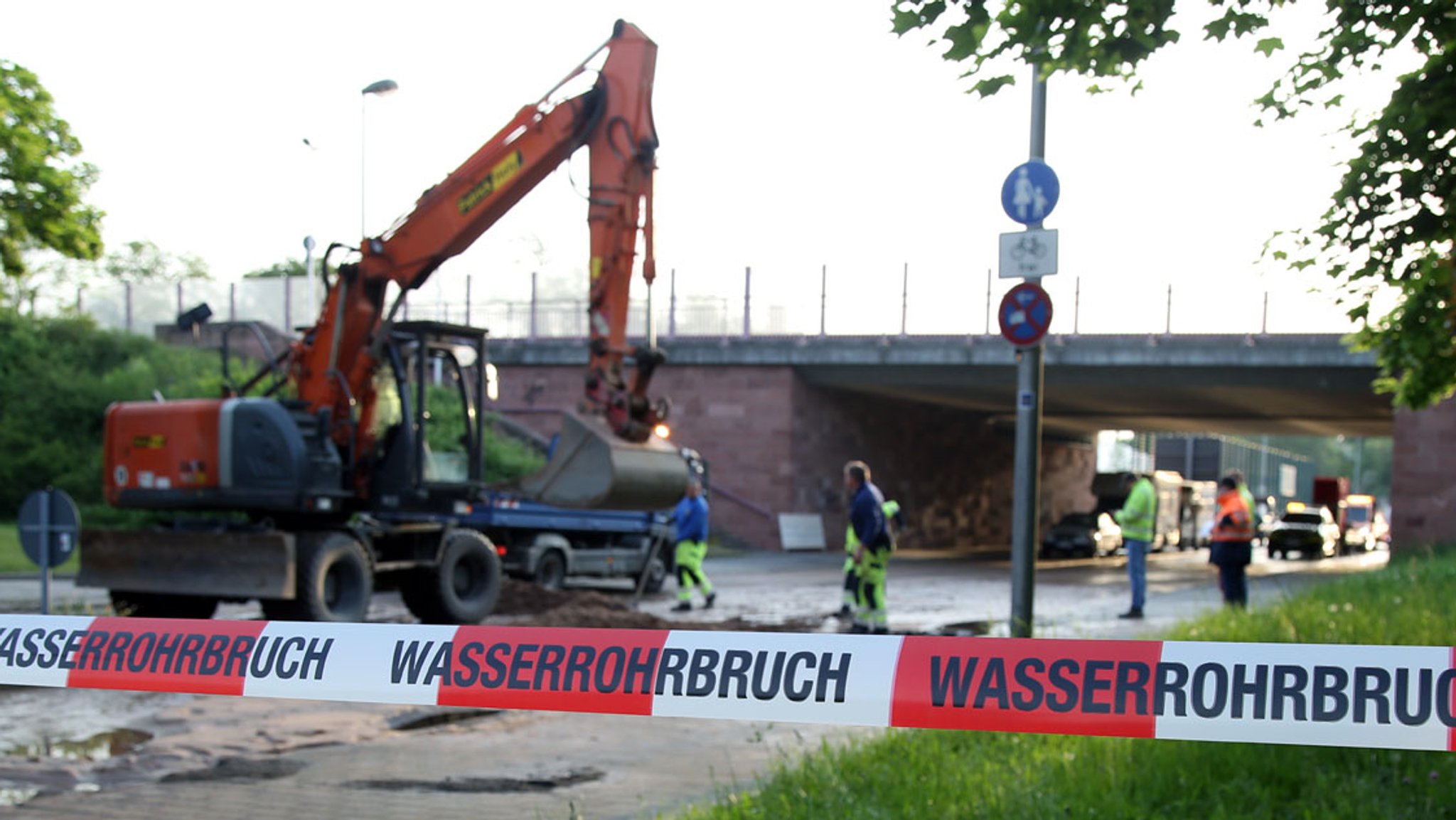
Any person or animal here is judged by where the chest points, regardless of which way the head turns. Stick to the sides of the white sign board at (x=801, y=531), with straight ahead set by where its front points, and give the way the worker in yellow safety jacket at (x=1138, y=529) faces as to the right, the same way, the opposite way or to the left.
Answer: to the right

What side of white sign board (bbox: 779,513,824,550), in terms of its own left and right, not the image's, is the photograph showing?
front

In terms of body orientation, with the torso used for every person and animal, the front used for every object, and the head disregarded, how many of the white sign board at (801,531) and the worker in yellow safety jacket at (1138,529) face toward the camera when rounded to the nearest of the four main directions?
1

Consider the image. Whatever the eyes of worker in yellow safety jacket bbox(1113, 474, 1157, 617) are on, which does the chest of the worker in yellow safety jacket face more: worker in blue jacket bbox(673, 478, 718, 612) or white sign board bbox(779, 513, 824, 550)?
the worker in blue jacket

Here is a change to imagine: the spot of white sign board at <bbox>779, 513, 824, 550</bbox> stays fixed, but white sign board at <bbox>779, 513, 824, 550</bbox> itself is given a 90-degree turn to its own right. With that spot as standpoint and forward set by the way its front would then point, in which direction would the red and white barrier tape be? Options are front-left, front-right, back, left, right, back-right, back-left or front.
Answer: left

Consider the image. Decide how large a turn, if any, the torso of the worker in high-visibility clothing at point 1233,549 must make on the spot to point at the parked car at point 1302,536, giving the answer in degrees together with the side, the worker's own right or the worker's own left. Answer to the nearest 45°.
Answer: approximately 90° to the worker's own right

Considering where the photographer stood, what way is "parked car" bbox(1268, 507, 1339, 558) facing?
facing the viewer and to the left of the viewer

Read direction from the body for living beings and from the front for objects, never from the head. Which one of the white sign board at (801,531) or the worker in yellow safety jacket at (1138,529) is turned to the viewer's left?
the worker in yellow safety jacket

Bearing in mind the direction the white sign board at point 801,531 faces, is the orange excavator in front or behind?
in front

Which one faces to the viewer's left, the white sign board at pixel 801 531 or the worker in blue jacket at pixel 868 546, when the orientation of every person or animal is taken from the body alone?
the worker in blue jacket

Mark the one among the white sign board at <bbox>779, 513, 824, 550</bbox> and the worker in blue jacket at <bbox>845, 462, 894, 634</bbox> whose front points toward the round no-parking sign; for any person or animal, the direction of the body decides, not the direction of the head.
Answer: the white sign board

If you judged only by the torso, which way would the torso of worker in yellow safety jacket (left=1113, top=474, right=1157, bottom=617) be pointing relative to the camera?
to the viewer's left

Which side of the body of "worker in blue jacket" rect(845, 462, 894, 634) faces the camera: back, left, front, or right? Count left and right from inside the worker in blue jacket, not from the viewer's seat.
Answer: left

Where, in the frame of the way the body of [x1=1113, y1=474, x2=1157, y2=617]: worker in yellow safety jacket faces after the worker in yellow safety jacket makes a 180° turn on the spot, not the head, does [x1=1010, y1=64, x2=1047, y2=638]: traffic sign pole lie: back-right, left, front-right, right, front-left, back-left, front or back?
right
